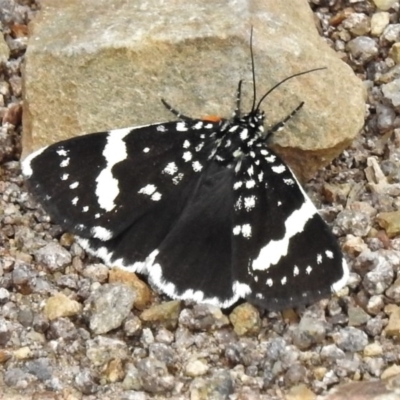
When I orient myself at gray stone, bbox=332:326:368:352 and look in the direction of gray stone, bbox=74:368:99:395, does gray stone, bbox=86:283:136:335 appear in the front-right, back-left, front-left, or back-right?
front-right

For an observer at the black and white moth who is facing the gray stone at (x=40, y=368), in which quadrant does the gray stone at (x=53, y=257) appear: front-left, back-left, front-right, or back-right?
front-right

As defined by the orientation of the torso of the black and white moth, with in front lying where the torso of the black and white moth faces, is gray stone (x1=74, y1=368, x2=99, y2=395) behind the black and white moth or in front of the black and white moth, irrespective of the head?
behind

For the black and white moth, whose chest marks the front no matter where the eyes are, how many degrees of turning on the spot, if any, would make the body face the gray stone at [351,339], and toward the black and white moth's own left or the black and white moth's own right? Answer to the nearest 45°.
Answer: approximately 90° to the black and white moth's own right

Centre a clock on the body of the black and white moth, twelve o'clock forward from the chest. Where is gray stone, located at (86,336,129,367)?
The gray stone is roughly at 6 o'clock from the black and white moth.

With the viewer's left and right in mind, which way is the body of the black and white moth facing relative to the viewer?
facing away from the viewer and to the right of the viewer

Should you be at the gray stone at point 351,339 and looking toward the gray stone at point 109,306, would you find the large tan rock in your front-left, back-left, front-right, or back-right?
front-right

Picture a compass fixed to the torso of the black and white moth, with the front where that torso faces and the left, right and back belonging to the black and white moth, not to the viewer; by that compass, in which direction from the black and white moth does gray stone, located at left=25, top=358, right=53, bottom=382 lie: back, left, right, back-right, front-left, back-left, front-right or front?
back

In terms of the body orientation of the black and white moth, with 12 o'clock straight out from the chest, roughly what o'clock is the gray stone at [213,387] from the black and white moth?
The gray stone is roughly at 5 o'clock from the black and white moth.
